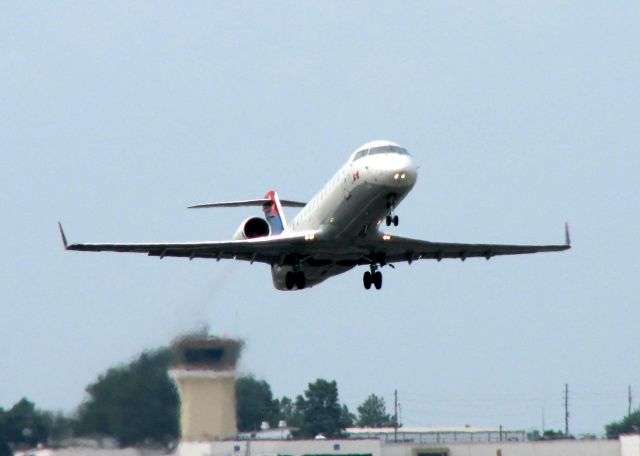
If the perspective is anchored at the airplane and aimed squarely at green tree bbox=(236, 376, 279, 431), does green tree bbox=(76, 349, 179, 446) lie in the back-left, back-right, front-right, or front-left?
front-left

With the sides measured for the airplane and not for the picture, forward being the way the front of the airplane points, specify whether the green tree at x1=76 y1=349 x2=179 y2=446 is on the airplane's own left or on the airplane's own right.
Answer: on the airplane's own right

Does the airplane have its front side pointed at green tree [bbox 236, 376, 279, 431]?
no

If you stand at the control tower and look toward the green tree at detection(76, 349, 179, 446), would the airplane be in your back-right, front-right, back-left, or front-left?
back-left

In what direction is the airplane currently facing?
toward the camera

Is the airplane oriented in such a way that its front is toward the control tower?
no

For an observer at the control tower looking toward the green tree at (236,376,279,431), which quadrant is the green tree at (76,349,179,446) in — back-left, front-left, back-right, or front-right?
back-left

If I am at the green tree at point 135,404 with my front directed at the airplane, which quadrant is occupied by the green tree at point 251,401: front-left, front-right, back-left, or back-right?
front-left
